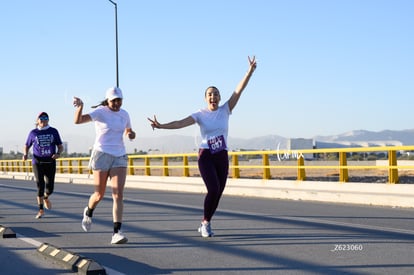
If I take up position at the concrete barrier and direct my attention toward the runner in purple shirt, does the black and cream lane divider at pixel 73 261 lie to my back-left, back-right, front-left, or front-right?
front-left

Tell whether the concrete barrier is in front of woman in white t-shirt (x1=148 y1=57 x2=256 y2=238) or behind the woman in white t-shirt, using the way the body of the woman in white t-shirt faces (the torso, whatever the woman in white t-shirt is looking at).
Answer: behind

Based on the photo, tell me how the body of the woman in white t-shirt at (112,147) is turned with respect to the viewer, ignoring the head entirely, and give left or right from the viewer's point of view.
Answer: facing the viewer and to the right of the viewer

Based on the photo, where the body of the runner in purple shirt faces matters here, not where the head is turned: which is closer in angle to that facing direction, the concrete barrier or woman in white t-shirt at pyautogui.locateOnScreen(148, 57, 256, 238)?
the woman in white t-shirt

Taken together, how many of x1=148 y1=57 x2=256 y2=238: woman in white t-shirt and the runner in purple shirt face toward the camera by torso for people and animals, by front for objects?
2

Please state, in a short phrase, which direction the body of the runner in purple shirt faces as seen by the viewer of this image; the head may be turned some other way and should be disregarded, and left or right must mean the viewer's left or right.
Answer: facing the viewer

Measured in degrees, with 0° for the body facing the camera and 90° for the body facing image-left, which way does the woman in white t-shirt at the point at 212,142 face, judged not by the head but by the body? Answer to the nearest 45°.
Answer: approximately 0°

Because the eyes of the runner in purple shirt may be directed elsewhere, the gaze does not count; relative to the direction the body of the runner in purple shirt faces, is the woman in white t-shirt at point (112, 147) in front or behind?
in front

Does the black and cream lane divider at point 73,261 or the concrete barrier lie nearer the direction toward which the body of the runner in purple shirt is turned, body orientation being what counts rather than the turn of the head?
the black and cream lane divider

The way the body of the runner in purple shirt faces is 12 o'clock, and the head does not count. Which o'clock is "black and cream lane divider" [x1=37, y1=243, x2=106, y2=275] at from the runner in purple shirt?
The black and cream lane divider is roughly at 12 o'clock from the runner in purple shirt.

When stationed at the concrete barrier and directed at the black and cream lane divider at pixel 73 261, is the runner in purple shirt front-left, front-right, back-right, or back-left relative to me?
front-right

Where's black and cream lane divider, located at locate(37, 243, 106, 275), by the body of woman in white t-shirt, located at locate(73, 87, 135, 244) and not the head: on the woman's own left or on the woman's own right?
on the woman's own right

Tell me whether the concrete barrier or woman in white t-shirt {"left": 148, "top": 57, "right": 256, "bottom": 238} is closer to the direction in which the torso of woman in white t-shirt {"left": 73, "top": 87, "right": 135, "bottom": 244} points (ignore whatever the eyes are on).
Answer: the woman in white t-shirt
